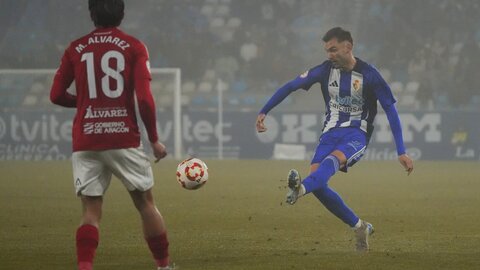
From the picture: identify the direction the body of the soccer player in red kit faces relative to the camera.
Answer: away from the camera

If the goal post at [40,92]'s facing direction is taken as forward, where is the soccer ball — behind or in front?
in front

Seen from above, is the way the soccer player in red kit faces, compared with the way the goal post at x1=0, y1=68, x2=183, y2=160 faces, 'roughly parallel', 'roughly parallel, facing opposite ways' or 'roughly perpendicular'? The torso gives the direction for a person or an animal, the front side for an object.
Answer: roughly parallel, facing opposite ways

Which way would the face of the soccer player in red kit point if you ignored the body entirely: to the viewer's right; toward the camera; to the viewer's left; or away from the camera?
away from the camera

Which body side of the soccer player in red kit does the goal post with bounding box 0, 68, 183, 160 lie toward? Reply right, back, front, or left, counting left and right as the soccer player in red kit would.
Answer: front

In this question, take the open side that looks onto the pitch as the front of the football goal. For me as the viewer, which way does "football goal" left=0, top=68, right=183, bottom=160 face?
facing the viewer

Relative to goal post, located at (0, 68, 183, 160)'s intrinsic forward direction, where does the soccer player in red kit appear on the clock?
The soccer player in red kit is roughly at 12 o'clock from the goal post.

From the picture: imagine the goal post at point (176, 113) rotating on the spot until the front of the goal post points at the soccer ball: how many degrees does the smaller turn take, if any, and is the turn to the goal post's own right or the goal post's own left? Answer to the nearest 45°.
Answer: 0° — it already faces it

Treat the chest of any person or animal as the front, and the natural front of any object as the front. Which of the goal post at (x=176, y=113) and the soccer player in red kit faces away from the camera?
the soccer player in red kit

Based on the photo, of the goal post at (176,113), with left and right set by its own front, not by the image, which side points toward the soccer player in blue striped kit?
front

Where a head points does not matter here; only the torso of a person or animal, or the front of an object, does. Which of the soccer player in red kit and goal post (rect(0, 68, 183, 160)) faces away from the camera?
the soccer player in red kit

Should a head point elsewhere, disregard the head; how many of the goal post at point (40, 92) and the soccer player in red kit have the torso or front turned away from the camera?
1
